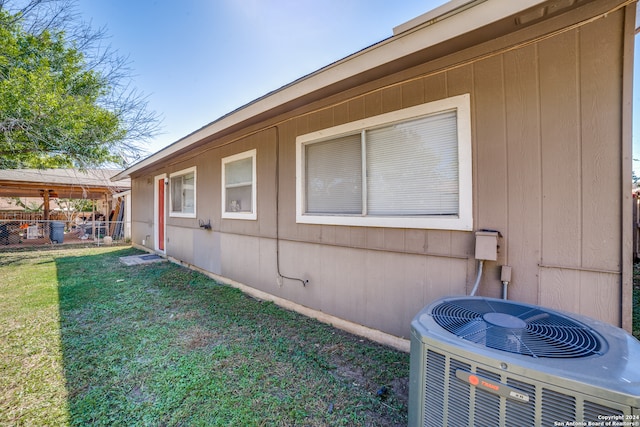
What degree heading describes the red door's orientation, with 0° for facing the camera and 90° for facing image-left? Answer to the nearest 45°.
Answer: approximately 90°

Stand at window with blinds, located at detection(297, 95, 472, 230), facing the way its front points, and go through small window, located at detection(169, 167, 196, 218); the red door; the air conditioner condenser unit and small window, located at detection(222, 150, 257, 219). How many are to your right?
3

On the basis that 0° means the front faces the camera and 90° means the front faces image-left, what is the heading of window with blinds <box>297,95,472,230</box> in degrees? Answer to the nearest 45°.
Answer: approximately 45°

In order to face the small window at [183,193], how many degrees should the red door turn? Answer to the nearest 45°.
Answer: approximately 90° to its left

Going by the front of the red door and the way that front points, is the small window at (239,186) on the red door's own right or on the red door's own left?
on the red door's own left

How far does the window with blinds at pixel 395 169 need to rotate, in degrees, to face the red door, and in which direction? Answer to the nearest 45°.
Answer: approximately 90° to its right

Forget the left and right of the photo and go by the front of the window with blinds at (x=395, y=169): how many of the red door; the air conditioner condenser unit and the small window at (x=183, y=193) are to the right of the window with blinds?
2

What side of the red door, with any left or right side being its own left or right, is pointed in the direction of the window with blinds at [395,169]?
left
